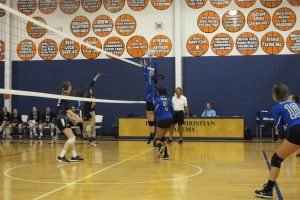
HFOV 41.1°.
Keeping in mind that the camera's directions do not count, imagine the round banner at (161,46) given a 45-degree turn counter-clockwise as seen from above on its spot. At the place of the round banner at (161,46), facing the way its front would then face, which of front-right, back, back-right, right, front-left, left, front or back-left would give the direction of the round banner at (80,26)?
back-right

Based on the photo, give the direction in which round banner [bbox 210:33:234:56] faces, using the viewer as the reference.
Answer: facing the viewer

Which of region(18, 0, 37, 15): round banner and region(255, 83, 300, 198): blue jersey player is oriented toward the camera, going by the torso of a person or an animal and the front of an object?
the round banner

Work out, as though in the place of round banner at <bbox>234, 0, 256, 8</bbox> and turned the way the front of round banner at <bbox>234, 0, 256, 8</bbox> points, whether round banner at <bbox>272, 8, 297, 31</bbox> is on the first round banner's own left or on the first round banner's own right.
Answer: on the first round banner's own left

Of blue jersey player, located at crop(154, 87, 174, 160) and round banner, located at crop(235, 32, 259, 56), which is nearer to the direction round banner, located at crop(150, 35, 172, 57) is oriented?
the blue jersey player

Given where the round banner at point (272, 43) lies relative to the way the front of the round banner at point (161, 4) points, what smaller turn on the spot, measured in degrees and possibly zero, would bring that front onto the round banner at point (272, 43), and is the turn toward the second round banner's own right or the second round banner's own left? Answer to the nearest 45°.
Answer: approximately 90° to the second round banner's own left

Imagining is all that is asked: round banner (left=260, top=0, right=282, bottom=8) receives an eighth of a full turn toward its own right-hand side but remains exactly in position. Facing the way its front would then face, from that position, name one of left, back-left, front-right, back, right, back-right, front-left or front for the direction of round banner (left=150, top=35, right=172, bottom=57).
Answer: front-right

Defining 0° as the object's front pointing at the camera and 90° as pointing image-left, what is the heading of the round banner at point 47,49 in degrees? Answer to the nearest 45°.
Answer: approximately 0°

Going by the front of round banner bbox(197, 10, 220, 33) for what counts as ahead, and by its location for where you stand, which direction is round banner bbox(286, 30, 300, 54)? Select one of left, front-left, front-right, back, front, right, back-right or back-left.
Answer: left

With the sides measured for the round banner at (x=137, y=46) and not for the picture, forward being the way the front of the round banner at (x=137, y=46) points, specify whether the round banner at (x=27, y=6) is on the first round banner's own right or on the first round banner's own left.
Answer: on the first round banner's own right

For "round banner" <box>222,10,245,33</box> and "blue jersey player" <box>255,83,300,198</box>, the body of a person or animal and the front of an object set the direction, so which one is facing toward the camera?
the round banner

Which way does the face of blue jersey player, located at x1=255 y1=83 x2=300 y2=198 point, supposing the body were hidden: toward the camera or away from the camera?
away from the camera

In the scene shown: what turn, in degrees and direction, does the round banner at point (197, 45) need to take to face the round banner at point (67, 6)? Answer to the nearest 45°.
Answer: approximately 90° to its right

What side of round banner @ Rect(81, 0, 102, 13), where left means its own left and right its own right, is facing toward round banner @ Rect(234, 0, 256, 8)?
left

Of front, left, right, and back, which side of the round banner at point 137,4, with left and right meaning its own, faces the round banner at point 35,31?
right

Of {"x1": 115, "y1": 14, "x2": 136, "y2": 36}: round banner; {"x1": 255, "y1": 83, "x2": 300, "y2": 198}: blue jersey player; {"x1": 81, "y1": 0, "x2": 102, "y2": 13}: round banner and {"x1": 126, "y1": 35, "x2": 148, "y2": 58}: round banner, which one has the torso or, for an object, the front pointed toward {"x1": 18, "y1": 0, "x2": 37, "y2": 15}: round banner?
the blue jersey player

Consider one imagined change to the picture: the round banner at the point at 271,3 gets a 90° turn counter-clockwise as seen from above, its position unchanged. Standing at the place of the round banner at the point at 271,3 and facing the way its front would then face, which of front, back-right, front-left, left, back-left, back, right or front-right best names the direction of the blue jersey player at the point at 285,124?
right

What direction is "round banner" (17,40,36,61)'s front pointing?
toward the camera
